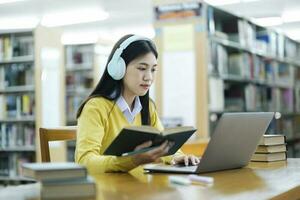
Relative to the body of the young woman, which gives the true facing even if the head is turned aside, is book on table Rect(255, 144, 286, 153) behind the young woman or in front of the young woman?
in front

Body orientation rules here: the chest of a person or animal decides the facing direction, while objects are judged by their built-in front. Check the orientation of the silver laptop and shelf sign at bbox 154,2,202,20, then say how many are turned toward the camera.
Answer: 1

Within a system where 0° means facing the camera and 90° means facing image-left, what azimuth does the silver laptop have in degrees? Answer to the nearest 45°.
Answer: approximately 135°

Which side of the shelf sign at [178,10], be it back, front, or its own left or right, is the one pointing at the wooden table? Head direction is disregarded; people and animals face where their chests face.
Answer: front

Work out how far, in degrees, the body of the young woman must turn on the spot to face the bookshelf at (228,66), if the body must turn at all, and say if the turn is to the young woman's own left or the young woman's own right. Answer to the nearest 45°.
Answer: approximately 135° to the young woman's own left

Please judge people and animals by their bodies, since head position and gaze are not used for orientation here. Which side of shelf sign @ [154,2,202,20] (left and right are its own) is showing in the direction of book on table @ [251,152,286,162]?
front

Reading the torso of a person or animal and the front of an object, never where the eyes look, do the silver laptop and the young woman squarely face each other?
yes

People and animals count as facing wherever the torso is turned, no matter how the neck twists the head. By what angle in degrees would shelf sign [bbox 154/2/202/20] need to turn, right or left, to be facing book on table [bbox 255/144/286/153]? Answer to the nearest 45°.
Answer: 0° — it already faces it

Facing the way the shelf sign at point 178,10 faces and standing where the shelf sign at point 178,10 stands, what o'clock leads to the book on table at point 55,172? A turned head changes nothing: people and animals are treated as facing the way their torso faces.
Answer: The book on table is roughly at 12 o'clock from the shelf sign.

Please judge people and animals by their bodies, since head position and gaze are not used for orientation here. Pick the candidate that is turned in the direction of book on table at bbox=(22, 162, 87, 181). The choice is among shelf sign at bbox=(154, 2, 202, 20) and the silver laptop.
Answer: the shelf sign
